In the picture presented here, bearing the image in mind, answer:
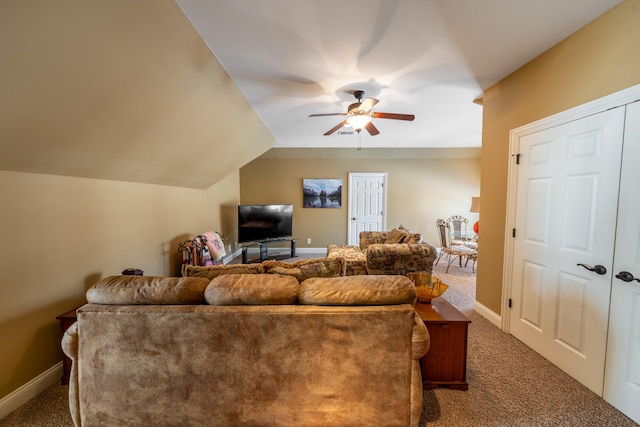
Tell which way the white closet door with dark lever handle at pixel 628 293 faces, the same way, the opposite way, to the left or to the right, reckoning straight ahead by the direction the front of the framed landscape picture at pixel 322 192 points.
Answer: to the right

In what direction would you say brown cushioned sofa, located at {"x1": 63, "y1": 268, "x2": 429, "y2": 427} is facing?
away from the camera

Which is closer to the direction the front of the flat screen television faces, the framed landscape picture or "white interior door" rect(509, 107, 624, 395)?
the white interior door

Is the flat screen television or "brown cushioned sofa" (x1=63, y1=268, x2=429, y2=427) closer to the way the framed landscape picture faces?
the brown cushioned sofa

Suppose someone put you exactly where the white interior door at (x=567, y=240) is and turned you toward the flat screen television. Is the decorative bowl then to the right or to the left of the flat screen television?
left

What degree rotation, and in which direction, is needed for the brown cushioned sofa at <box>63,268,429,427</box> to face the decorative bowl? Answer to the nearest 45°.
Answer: approximately 90° to its right

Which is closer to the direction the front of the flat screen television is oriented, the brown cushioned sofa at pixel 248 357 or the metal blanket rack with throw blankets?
the brown cushioned sofa
